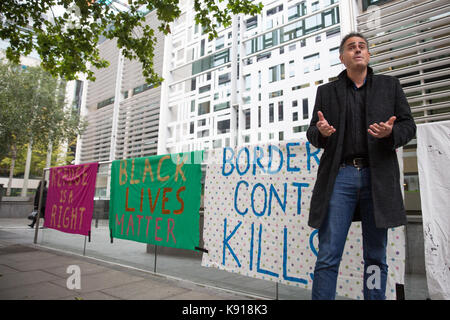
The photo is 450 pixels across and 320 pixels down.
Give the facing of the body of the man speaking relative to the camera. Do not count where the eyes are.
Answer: toward the camera

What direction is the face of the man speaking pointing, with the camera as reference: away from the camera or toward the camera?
toward the camera

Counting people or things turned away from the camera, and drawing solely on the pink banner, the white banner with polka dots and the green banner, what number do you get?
0

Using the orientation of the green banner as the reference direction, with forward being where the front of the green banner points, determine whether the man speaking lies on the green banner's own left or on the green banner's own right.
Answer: on the green banner's own left

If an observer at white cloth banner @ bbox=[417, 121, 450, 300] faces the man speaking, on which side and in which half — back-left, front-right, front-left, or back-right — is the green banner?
front-right

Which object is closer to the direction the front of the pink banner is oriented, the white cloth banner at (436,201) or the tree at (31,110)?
the white cloth banner

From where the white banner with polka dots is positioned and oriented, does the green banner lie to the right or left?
on its right

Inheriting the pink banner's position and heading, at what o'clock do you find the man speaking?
The man speaking is roughly at 10 o'clock from the pink banner.

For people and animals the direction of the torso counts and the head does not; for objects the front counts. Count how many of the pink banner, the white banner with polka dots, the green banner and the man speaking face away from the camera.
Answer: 0

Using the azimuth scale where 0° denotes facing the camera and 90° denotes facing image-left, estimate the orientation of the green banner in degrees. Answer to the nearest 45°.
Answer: approximately 45°

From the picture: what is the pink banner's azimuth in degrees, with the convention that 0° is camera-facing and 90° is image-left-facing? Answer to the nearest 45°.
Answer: approximately 45°

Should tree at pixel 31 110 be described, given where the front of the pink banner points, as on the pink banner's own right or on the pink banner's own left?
on the pink banner's own right

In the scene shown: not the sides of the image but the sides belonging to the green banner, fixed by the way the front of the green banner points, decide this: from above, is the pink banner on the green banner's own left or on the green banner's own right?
on the green banner's own right

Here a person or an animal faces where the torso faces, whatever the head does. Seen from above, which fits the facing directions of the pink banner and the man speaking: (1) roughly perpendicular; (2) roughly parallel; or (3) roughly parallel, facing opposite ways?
roughly parallel

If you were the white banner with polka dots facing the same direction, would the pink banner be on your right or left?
on your right

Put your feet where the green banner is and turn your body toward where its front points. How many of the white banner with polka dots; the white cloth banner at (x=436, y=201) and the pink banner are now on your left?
2
